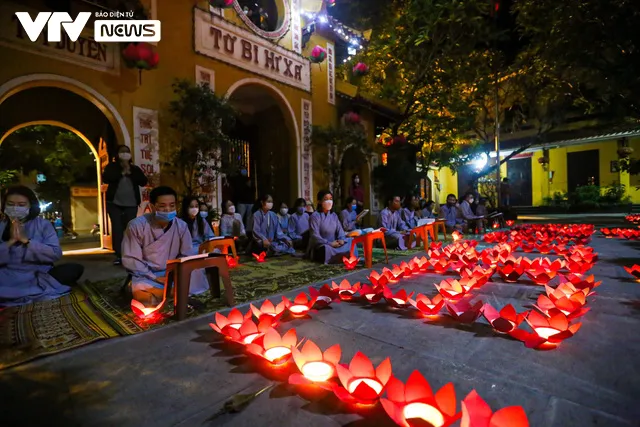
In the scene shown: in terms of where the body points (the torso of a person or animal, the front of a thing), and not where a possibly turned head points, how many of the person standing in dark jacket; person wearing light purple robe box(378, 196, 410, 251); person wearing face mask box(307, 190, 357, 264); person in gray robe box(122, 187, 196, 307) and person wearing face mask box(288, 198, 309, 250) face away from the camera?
0

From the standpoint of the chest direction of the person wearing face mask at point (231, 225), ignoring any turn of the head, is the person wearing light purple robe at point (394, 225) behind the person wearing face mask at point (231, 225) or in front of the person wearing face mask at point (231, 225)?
in front

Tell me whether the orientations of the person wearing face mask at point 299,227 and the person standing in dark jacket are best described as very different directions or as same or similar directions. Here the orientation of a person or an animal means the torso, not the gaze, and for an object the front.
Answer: same or similar directions

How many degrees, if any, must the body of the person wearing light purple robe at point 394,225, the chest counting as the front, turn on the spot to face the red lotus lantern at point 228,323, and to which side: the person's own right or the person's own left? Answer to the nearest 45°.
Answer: approximately 45° to the person's own right

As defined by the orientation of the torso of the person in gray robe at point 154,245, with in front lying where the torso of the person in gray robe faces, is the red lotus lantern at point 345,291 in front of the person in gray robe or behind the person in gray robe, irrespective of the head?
in front

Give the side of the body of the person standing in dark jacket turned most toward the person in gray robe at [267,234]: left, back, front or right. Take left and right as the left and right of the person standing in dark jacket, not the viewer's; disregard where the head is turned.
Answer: left

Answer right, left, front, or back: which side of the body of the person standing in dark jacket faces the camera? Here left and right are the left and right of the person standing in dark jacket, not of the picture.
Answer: front

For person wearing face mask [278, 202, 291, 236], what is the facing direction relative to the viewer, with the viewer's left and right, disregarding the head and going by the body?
facing the viewer and to the right of the viewer

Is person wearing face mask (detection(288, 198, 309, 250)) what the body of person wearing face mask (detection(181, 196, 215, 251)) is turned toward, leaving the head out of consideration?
no

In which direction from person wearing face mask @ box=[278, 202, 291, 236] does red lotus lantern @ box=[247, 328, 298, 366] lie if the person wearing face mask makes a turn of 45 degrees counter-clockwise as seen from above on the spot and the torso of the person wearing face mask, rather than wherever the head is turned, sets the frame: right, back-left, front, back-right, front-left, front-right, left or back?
right

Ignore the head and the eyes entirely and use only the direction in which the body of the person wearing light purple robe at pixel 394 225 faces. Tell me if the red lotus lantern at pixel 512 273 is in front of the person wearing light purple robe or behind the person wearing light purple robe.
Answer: in front

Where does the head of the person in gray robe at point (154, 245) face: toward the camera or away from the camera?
toward the camera

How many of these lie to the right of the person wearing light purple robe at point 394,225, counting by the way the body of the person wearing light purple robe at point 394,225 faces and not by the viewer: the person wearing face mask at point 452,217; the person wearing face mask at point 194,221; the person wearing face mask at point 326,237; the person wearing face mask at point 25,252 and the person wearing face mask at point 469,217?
3

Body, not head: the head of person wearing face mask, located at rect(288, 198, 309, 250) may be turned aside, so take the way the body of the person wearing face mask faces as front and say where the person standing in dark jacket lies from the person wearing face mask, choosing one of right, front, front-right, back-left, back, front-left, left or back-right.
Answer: right

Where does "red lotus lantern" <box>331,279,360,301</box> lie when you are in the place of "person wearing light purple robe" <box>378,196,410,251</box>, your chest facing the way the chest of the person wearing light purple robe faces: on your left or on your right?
on your right

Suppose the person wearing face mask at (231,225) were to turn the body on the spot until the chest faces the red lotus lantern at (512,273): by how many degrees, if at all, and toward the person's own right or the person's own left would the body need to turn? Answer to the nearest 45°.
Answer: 0° — they already face it
